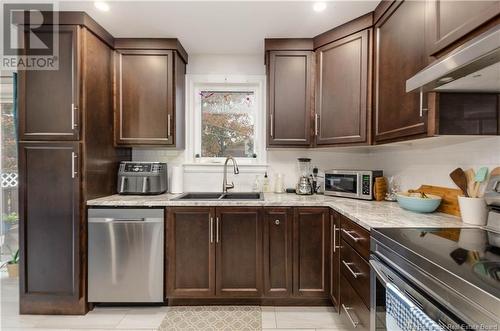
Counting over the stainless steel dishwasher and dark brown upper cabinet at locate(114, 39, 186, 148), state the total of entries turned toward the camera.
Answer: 2

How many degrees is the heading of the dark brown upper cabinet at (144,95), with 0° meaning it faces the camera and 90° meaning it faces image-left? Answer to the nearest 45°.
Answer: approximately 0°

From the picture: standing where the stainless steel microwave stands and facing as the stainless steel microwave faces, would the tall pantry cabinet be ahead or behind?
ahead

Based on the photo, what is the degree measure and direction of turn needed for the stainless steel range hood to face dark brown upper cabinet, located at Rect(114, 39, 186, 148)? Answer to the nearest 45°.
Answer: approximately 45° to its right

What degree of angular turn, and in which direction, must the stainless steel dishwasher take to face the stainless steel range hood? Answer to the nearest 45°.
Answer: approximately 45° to its left

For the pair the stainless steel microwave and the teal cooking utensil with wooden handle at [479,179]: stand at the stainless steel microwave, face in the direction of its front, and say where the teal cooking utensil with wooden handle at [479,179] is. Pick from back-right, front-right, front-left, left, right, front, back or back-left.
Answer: left

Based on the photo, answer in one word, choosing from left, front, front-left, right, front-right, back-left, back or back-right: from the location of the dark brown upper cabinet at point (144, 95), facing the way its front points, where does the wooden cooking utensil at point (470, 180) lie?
front-left
